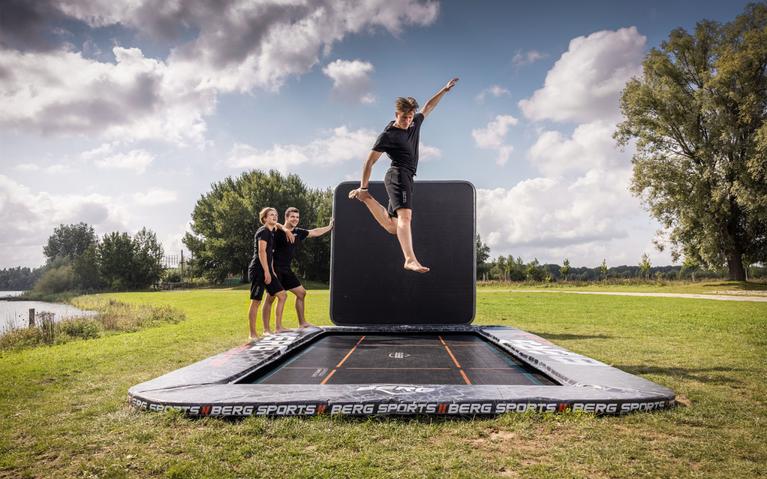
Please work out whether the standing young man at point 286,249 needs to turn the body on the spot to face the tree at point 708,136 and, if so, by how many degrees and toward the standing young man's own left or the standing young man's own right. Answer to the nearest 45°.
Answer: approximately 90° to the standing young man's own left

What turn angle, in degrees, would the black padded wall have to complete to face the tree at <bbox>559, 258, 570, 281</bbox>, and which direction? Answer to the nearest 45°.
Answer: approximately 180°

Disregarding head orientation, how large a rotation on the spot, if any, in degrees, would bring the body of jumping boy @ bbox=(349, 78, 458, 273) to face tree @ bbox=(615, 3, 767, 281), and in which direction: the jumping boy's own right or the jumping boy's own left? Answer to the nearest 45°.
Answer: approximately 90° to the jumping boy's own left

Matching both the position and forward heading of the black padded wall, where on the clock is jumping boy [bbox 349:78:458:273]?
The jumping boy is roughly at 12 o'clock from the black padded wall.

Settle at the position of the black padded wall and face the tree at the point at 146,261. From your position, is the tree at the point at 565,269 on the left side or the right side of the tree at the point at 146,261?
right

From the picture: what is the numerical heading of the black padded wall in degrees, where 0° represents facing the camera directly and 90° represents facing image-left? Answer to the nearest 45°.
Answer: approximately 0°

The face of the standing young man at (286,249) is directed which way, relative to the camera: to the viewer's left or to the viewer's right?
to the viewer's right

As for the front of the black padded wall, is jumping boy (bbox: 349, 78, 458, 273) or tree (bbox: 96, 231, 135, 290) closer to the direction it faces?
the jumping boy
